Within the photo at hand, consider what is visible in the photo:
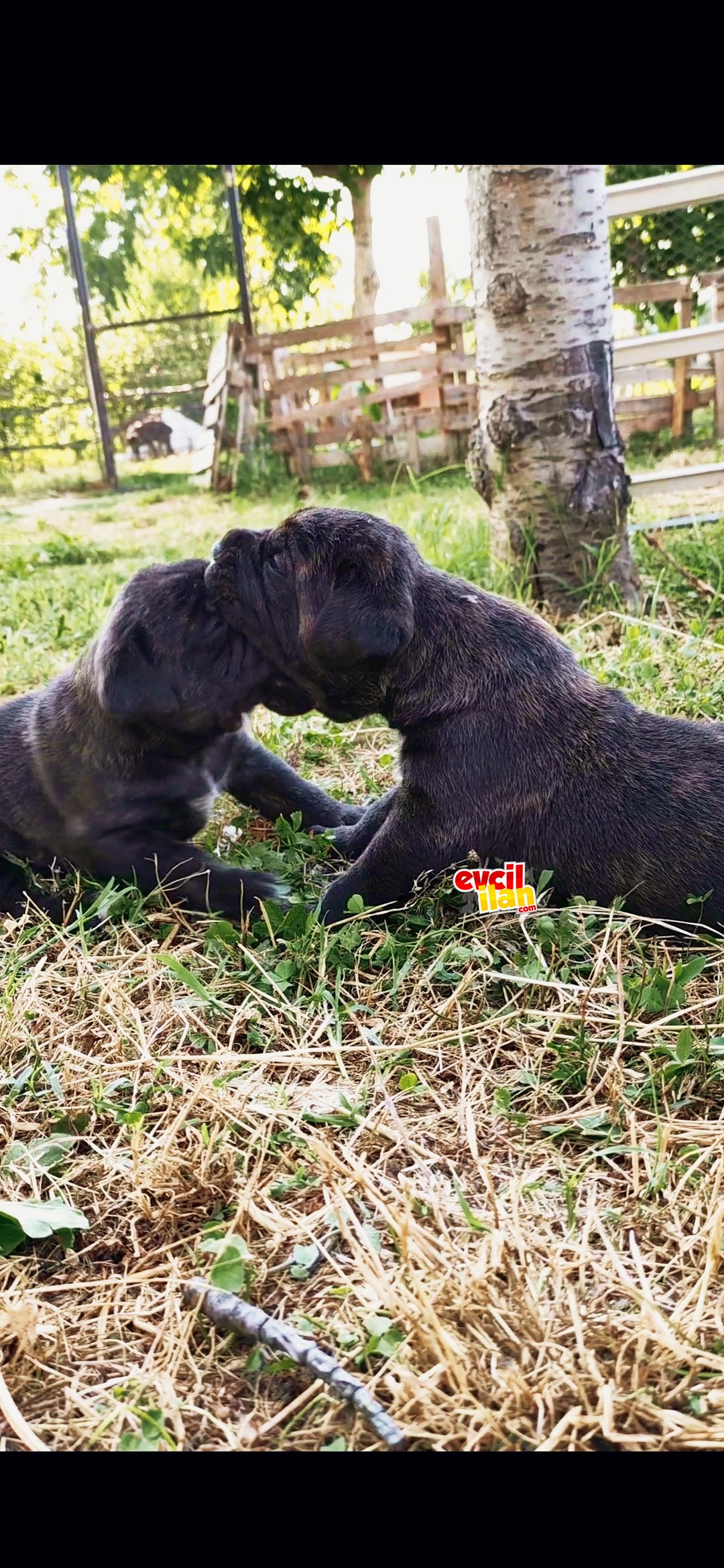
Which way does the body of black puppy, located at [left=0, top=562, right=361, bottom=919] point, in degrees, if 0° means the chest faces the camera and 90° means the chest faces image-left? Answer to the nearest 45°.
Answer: approximately 270°

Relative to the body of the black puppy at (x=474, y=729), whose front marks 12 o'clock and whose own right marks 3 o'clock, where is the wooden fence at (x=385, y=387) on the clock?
The wooden fence is roughly at 3 o'clock from the black puppy.

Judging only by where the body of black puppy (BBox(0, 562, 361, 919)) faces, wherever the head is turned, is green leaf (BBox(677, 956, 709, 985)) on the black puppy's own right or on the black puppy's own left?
on the black puppy's own right

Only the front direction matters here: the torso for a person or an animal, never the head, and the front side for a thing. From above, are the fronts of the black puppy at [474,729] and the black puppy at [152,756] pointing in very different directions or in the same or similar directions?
very different directions

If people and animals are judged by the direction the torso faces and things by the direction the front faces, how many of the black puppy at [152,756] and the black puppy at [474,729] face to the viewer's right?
1

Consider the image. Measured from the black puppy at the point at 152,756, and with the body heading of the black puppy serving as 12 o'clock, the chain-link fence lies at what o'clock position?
The chain-link fence is roughly at 10 o'clock from the black puppy.

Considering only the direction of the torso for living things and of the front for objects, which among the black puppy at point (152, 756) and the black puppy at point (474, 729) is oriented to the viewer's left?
the black puppy at point (474, 729)

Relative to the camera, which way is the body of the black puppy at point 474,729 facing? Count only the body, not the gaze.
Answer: to the viewer's left

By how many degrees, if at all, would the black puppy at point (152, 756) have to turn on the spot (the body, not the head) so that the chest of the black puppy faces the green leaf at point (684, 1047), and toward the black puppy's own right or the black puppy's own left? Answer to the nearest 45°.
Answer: approximately 45° to the black puppy's own right

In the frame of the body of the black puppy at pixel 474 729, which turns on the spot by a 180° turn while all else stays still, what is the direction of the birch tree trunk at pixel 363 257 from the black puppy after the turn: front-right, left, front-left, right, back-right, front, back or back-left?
left

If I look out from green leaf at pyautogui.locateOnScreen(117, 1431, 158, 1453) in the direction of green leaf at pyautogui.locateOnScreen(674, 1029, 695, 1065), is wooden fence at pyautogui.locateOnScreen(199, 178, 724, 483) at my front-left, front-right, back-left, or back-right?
front-left

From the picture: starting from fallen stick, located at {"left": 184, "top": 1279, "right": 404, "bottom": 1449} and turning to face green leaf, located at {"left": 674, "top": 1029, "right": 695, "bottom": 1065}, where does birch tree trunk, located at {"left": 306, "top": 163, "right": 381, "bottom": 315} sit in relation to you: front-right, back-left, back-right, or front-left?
front-left

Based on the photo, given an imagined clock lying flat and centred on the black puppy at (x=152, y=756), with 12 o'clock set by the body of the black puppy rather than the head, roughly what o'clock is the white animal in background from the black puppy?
The white animal in background is roughly at 9 o'clock from the black puppy.

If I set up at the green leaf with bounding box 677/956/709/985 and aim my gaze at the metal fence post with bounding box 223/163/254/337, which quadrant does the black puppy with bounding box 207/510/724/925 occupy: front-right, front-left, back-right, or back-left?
front-left

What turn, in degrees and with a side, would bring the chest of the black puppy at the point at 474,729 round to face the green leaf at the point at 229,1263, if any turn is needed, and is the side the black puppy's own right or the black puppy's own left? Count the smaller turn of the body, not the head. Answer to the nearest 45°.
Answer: approximately 90° to the black puppy's own left
